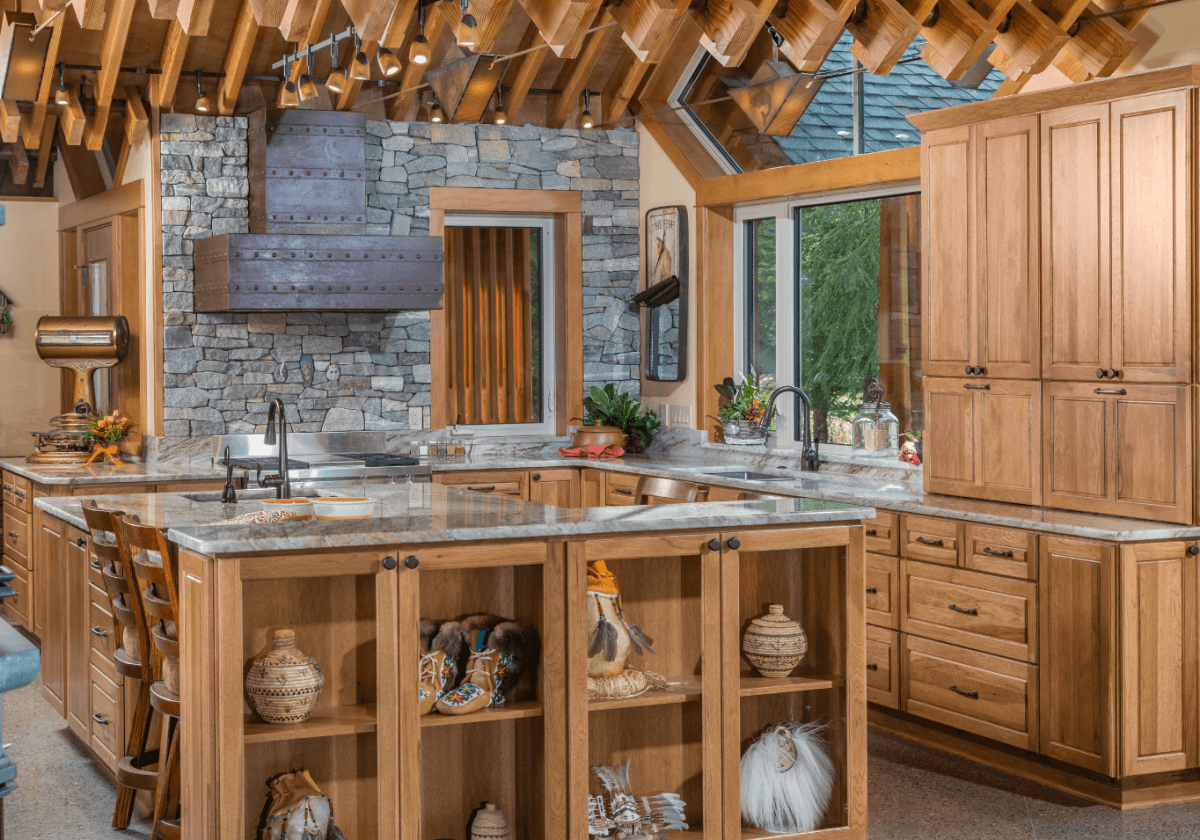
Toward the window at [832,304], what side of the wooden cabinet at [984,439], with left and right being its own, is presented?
right

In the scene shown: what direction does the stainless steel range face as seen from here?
toward the camera

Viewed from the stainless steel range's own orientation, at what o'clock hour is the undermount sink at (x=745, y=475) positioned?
The undermount sink is roughly at 10 o'clock from the stainless steel range.

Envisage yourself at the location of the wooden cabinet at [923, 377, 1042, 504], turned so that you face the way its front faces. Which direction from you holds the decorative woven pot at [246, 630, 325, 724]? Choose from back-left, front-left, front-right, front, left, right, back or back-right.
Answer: front

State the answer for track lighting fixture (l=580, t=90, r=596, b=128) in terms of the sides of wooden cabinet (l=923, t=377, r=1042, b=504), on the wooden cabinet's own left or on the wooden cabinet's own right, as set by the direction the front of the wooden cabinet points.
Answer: on the wooden cabinet's own right

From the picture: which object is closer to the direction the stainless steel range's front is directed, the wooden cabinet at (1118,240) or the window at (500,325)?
the wooden cabinet

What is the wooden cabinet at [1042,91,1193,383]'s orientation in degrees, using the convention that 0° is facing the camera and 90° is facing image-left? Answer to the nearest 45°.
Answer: approximately 45°

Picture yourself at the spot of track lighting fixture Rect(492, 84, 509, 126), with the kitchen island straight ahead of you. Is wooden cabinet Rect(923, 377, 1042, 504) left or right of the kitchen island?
left

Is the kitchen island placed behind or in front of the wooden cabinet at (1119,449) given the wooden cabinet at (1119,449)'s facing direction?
in front

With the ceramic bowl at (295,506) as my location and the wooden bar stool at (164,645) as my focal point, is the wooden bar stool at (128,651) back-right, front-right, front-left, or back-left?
front-right

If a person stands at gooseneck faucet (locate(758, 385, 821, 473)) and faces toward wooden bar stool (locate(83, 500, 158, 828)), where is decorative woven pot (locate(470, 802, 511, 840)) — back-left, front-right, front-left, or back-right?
front-left

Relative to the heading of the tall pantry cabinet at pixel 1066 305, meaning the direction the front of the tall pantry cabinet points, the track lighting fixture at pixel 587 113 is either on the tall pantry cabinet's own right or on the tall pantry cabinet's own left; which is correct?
on the tall pantry cabinet's own right
